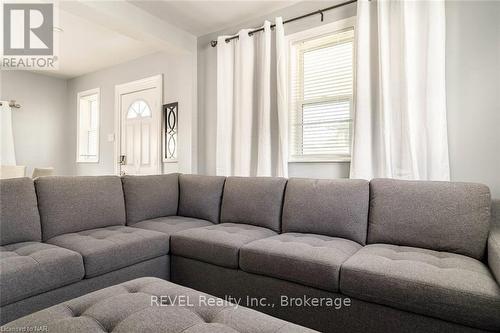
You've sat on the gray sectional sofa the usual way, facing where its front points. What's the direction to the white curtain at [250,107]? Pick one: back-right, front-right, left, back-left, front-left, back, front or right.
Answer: back

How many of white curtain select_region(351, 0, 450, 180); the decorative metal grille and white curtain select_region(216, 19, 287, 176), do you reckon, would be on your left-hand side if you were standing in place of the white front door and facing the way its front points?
3

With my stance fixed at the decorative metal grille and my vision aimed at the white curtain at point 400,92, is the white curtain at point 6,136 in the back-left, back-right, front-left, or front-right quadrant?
back-right

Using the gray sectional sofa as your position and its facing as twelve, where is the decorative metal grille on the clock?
The decorative metal grille is roughly at 5 o'clock from the gray sectional sofa.

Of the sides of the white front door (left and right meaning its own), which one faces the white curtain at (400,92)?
left

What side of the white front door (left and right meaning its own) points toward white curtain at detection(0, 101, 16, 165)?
right

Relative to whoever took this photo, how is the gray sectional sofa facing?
facing the viewer

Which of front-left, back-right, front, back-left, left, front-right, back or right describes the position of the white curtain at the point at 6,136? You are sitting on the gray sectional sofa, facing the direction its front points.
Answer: back-right

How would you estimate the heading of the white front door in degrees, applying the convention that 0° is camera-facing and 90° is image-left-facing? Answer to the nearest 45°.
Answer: approximately 45°

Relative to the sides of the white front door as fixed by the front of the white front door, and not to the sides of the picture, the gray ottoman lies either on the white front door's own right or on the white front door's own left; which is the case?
on the white front door's own left

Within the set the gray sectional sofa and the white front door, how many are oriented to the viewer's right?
0

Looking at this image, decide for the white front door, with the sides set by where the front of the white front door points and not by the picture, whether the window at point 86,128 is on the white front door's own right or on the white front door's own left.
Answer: on the white front door's own right

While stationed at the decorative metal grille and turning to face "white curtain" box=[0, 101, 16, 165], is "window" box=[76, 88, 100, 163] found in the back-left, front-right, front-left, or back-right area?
front-right
